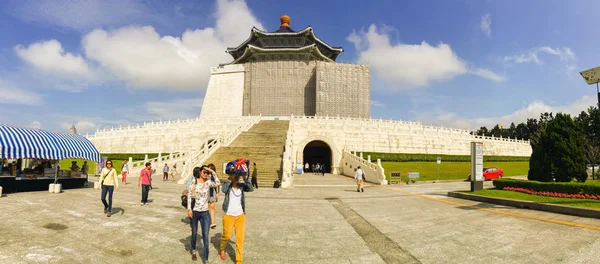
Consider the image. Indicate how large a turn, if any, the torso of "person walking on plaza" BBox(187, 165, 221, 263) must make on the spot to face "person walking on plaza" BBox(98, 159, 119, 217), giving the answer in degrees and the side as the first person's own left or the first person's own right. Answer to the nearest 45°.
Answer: approximately 135° to the first person's own right

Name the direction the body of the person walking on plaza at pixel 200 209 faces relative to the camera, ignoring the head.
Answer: toward the camera

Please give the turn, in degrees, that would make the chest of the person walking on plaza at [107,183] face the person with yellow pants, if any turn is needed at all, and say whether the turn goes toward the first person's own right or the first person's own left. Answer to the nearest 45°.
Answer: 0° — they already face them

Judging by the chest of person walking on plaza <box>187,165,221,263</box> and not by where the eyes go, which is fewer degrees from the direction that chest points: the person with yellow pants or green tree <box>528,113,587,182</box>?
the person with yellow pants

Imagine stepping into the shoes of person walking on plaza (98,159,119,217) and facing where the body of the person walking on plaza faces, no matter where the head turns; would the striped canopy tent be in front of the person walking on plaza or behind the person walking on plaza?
behind

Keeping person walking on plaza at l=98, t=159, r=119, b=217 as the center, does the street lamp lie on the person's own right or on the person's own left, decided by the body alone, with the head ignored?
on the person's own left

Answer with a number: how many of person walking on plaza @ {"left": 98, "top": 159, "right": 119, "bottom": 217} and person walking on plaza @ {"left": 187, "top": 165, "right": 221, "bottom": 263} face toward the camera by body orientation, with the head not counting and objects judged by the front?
2

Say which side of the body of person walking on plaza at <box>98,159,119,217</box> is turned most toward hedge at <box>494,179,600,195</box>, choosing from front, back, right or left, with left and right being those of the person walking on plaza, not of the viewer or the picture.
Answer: left

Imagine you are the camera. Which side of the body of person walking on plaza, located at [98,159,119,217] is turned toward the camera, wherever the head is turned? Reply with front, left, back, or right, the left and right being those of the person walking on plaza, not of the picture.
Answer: front

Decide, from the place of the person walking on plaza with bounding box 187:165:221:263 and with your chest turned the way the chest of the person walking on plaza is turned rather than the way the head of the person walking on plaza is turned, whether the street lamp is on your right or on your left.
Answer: on your left
